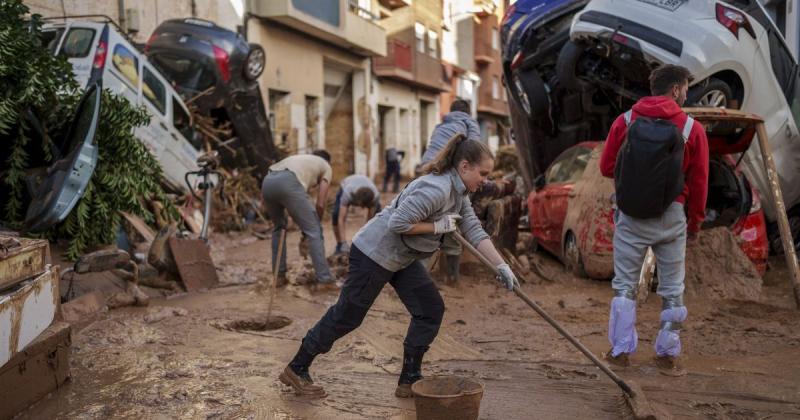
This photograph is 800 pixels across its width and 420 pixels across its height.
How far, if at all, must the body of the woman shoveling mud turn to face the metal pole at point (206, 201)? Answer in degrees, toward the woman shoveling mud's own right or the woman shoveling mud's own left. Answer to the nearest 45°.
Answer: approximately 135° to the woman shoveling mud's own left

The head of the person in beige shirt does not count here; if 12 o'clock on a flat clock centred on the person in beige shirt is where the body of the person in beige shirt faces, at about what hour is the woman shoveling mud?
The woman shoveling mud is roughly at 4 o'clock from the person in beige shirt.

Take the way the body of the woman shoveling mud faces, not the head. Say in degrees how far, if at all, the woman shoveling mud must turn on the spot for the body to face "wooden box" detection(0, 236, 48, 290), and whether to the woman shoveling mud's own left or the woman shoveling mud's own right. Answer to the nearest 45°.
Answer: approximately 180°

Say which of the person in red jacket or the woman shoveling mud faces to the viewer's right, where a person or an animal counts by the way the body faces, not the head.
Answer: the woman shoveling mud

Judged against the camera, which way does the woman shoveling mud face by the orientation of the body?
to the viewer's right

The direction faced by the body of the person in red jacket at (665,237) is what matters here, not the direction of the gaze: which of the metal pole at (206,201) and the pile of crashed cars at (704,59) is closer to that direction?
the pile of crashed cars

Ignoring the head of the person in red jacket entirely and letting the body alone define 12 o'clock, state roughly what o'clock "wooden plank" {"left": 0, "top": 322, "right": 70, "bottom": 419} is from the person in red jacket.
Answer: The wooden plank is roughly at 8 o'clock from the person in red jacket.

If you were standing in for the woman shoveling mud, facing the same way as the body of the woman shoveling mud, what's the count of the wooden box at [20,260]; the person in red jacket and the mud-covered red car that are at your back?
1

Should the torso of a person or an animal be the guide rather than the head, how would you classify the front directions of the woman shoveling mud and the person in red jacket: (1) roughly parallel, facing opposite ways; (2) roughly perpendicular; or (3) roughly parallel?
roughly perpendicular

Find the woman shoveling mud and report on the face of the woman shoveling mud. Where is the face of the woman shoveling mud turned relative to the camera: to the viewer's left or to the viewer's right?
to the viewer's right

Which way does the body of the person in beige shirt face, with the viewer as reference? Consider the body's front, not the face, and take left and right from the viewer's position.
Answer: facing away from the viewer and to the right of the viewer

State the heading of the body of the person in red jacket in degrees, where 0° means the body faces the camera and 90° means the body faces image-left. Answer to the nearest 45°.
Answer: approximately 180°
